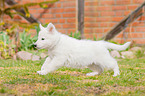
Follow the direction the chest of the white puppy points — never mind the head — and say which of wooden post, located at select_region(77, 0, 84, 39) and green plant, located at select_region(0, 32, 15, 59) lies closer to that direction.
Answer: the green plant

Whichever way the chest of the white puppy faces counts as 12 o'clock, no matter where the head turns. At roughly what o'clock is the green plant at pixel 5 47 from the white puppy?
The green plant is roughly at 2 o'clock from the white puppy.

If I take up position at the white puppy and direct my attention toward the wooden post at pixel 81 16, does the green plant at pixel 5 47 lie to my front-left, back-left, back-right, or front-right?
front-left

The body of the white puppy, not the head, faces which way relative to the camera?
to the viewer's left

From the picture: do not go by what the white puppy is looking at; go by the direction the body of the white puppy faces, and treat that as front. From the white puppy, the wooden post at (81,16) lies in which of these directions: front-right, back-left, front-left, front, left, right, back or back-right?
right

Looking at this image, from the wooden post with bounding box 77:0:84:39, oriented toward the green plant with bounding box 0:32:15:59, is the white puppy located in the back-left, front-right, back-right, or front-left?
front-left
